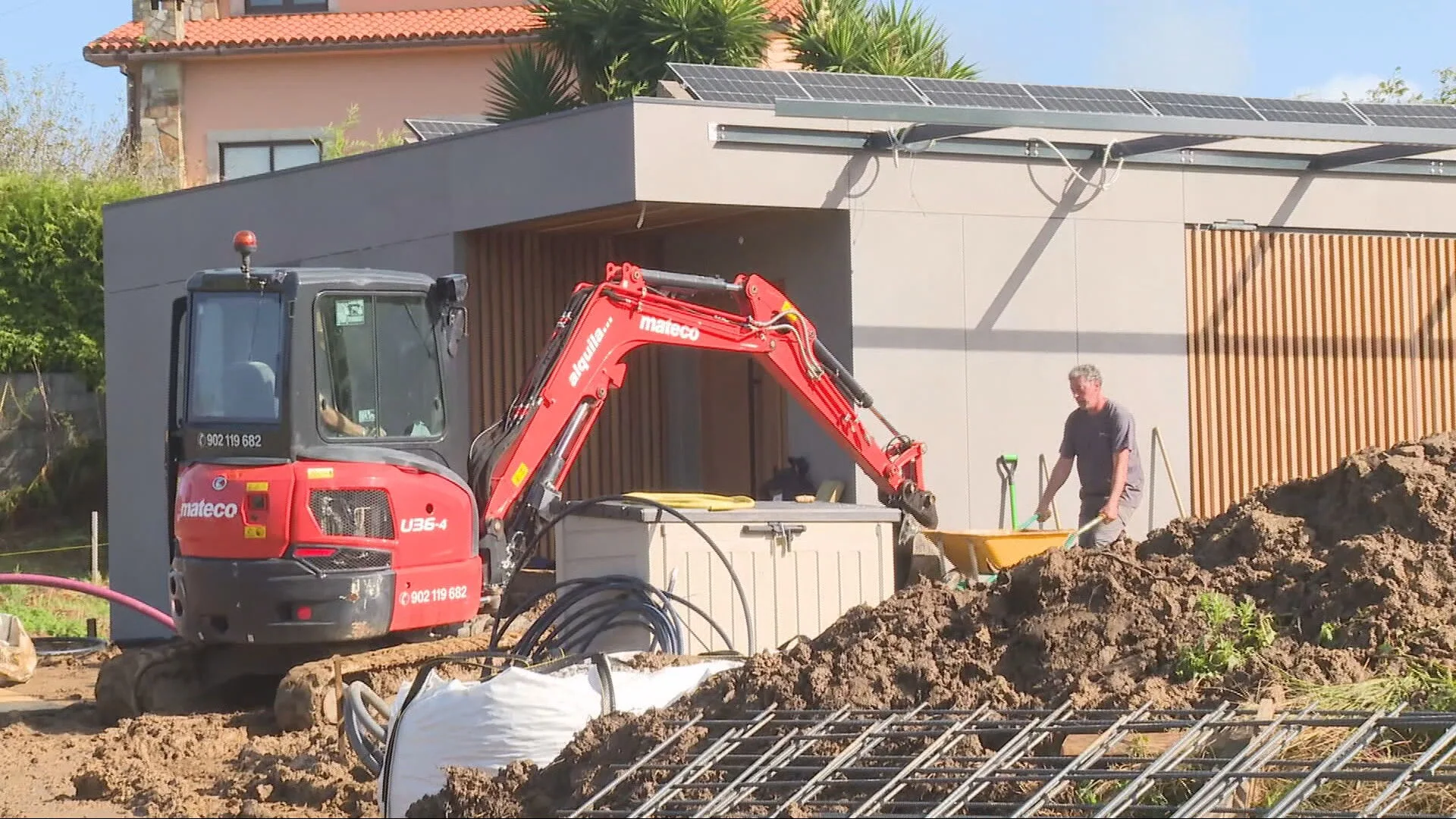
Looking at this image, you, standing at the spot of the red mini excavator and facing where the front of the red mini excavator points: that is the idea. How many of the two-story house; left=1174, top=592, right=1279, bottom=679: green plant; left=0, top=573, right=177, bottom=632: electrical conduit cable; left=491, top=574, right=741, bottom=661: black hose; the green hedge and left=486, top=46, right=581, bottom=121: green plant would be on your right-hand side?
2

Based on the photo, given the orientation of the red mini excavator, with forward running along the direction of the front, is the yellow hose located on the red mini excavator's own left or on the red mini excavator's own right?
on the red mini excavator's own right

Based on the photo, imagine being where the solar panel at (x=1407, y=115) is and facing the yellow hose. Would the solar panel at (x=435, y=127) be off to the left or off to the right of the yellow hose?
right

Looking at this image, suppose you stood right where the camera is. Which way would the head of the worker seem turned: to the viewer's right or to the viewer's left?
to the viewer's left

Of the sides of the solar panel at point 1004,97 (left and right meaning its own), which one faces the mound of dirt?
front

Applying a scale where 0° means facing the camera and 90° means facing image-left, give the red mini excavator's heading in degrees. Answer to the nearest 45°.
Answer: approximately 225°

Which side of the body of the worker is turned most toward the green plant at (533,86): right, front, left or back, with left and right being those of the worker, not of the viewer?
right

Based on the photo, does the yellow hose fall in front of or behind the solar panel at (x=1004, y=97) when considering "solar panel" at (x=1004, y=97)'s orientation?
in front

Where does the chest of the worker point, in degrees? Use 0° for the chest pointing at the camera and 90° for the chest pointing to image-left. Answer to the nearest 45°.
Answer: approximately 45°

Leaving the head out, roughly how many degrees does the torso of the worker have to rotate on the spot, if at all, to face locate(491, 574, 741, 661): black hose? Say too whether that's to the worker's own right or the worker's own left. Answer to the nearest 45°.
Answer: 0° — they already face it

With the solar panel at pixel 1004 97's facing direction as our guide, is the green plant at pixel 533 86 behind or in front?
behind

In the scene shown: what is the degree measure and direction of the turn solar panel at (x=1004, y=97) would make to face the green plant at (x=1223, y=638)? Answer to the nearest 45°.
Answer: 0° — it already faces it

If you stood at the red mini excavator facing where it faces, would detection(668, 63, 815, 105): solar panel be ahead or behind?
ahead

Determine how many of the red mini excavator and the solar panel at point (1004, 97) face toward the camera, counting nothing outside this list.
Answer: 1
